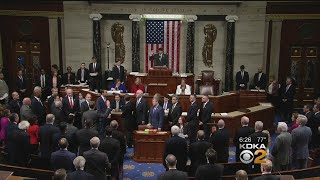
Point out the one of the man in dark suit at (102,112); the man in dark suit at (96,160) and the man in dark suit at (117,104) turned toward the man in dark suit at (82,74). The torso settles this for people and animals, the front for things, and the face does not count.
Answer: the man in dark suit at (96,160)

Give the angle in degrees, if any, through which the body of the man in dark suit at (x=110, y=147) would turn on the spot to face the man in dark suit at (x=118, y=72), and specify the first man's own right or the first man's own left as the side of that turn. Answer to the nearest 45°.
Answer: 0° — they already face them

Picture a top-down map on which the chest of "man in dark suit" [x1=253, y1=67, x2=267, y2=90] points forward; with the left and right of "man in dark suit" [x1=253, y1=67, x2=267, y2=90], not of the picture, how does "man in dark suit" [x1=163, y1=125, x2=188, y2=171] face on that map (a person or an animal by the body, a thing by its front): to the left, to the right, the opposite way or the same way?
the opposite way

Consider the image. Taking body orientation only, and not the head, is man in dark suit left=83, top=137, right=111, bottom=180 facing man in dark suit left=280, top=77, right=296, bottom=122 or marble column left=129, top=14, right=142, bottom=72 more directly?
the marble column

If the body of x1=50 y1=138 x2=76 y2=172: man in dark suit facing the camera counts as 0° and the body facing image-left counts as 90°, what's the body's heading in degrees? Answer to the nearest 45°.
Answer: approximately 180°

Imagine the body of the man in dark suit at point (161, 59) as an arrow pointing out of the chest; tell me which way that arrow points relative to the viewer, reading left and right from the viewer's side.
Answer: facing the viewer

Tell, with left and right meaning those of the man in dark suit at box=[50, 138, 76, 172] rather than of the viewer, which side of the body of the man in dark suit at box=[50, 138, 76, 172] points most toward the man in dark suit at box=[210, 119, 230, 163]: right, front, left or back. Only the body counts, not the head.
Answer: right

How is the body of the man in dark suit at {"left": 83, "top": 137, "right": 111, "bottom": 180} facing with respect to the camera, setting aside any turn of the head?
away from the camera

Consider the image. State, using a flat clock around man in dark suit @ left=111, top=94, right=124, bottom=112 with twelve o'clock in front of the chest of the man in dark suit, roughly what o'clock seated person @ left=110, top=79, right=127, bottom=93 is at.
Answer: The seated person is roughly at 6 o'clock from the man in dark suit.

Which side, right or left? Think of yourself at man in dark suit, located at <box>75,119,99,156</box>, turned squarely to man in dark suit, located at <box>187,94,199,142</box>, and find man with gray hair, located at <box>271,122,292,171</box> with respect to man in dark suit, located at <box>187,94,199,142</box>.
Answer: right

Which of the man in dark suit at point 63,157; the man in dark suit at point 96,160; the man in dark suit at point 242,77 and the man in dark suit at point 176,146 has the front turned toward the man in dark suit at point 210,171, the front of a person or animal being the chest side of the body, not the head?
the man in dark suit at point 242,77

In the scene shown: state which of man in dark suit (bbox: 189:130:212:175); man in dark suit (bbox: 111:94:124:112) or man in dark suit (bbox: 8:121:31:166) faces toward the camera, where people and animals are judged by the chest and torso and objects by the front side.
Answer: man in dark suit (bbox: 111:94:124:112)

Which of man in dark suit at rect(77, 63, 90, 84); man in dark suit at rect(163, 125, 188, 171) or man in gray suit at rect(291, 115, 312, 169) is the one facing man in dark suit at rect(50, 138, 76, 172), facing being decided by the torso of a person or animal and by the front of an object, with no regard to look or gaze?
man in dark suit at rect(77, 63, 90, 84)
